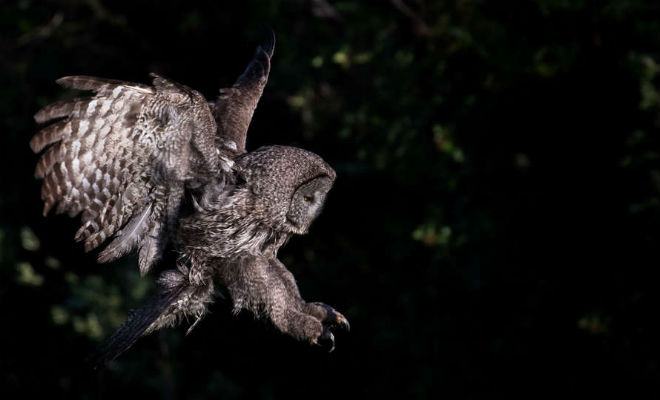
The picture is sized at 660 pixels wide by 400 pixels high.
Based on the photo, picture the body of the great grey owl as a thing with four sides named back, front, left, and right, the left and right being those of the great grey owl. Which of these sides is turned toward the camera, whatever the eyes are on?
right
